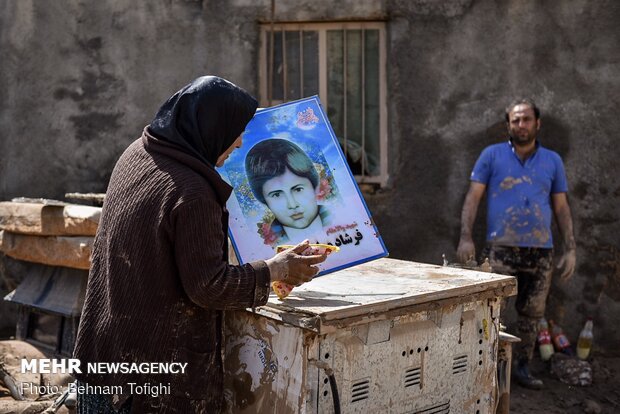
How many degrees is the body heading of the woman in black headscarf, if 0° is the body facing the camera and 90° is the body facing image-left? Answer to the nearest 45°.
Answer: approximately 225°

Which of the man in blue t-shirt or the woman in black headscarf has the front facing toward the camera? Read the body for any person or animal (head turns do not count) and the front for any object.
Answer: the man in blue t-shirt

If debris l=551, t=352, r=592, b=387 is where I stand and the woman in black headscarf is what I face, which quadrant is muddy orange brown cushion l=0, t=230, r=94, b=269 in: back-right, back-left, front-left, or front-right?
front-right

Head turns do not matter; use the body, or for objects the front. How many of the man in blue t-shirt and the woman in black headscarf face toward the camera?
1

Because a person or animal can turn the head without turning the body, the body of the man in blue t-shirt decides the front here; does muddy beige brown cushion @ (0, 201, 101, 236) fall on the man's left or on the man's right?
on the man's right

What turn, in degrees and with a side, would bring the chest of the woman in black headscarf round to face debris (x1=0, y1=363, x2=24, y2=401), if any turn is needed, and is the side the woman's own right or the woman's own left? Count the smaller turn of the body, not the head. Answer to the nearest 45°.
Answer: approximately 90° to the woman's own left

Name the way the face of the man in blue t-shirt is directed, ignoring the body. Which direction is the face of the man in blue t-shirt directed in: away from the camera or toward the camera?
toward the camera

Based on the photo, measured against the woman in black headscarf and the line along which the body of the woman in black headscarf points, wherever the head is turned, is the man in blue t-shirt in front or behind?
in front

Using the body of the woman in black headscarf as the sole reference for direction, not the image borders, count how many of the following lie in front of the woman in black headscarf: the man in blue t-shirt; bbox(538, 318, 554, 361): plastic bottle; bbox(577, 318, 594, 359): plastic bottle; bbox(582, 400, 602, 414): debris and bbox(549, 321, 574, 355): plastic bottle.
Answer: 5

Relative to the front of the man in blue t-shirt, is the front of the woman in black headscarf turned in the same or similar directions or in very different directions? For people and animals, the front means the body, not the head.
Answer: very different directions

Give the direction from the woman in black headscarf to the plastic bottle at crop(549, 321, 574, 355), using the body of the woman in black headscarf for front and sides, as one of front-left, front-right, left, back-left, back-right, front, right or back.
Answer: front

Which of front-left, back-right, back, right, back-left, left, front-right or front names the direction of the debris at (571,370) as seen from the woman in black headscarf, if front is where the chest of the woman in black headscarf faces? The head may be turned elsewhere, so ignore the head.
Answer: front

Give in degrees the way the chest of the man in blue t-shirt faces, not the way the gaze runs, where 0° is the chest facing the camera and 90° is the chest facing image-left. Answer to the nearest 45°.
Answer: approximately 0°
